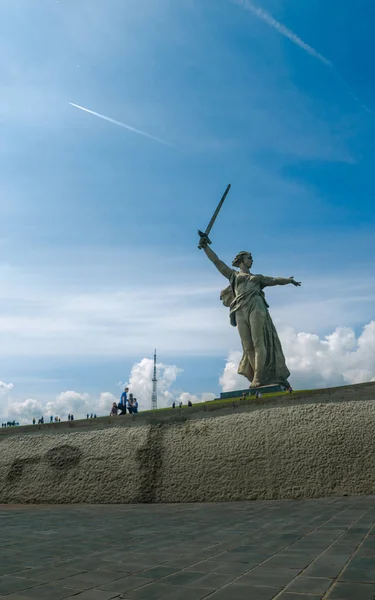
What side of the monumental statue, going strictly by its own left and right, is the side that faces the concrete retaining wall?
front

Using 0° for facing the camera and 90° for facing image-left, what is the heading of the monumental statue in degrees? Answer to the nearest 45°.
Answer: approximately 0°
